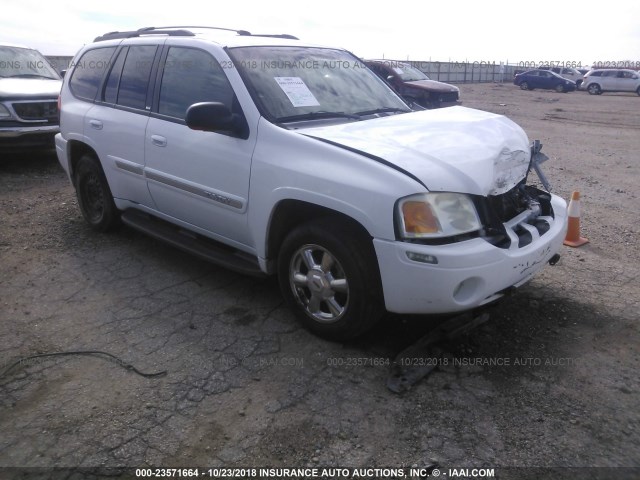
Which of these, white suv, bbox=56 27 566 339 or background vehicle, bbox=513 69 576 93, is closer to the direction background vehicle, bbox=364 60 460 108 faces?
the white suv

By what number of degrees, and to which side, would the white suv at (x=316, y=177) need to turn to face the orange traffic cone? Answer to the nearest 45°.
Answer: approximately 90° to its left

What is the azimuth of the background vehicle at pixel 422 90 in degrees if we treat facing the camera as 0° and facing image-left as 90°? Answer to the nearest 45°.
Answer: approximately 315°

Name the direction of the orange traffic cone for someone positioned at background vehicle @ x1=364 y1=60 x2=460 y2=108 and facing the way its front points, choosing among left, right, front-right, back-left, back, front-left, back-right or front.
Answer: front-right
